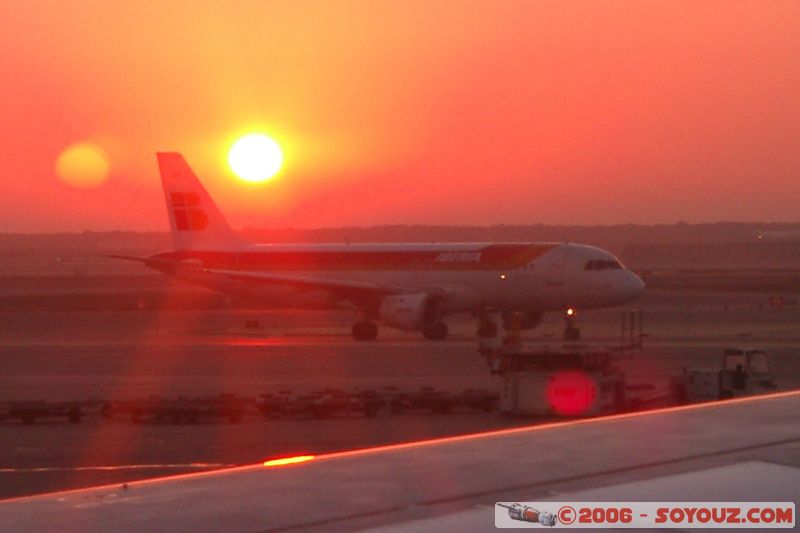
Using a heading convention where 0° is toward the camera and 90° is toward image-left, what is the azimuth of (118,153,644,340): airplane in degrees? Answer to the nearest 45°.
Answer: approximately 315°

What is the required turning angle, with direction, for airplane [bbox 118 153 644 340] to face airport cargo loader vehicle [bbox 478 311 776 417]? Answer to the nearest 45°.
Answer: approximately 45° to its right
